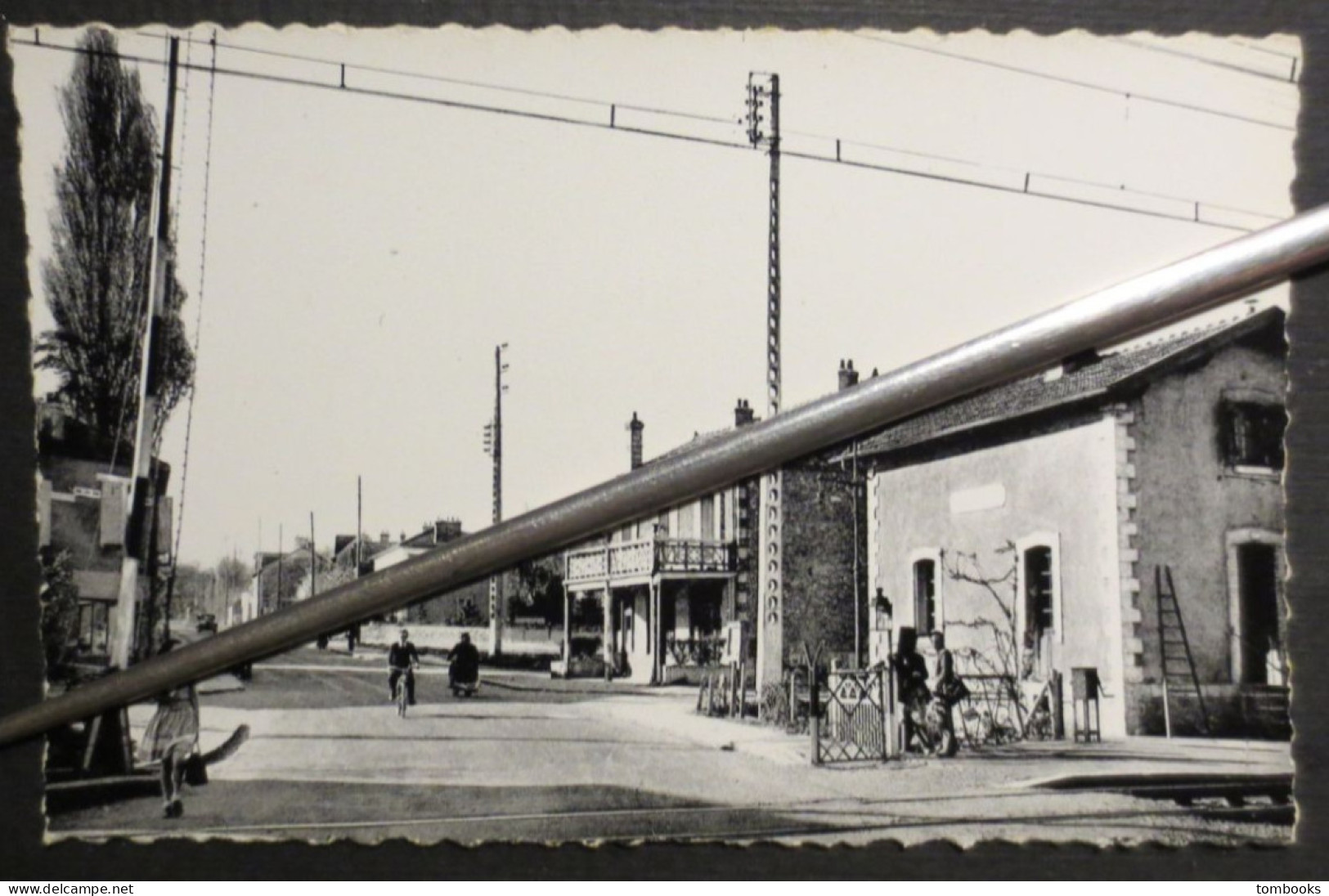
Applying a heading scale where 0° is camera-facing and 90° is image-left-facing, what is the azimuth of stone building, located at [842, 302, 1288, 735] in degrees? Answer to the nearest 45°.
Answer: approximately 45°

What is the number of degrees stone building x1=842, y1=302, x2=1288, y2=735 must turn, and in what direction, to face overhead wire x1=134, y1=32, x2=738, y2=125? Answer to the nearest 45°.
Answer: approximately 45° to its right

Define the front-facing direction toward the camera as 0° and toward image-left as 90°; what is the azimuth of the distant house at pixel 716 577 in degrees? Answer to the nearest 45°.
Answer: approximately 45°

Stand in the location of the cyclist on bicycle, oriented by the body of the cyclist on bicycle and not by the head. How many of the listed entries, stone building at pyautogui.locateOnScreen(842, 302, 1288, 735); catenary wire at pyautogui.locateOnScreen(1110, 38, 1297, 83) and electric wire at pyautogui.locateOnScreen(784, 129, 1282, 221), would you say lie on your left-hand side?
3
